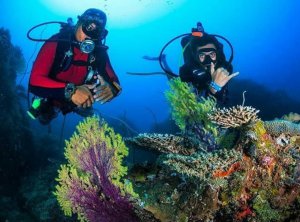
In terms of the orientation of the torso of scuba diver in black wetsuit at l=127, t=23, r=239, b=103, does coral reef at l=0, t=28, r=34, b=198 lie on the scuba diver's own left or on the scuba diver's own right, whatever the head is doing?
on the scuba diver's own right

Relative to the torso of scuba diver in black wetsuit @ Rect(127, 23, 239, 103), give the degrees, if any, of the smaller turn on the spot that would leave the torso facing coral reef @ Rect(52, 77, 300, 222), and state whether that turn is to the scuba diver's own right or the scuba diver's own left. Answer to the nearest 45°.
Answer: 0° — they already face it

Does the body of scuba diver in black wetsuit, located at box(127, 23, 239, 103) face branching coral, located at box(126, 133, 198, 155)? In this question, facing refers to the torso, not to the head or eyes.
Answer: yes

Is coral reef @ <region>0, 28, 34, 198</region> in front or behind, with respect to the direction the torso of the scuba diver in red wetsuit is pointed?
behind

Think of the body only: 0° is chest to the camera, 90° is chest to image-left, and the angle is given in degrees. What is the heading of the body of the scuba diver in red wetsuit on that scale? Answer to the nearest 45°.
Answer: approximately 315°

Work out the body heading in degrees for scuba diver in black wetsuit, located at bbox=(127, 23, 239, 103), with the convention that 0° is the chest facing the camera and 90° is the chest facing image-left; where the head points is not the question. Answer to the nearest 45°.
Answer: approximately 0°

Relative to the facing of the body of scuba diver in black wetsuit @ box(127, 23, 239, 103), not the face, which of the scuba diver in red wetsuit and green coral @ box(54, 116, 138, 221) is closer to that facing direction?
the green coral

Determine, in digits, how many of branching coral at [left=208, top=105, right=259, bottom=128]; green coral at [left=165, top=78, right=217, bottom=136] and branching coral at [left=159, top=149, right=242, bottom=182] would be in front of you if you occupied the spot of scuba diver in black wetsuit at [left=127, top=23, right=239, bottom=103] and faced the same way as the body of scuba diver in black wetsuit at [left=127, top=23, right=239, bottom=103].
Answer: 3
